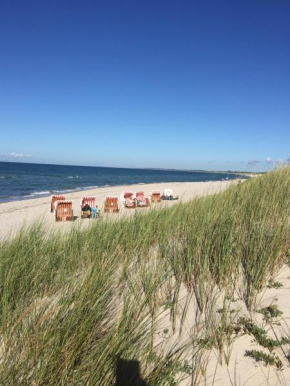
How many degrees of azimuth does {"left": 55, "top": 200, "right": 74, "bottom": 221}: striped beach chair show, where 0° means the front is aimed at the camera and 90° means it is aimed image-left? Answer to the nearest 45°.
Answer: approximately 0°

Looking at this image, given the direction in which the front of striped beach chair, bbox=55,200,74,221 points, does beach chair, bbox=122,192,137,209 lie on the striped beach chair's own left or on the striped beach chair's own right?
on the striped beach chair's own left
